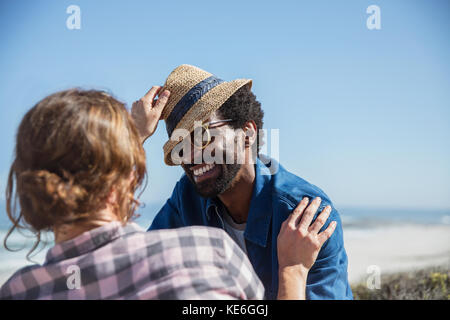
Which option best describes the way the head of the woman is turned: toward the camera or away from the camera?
away from the camera

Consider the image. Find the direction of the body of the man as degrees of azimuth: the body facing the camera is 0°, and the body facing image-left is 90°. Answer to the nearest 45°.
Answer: approximately 45°

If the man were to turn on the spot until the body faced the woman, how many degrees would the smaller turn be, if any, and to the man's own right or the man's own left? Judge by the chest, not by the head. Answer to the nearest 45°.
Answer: approximately 45° to the man's own left
